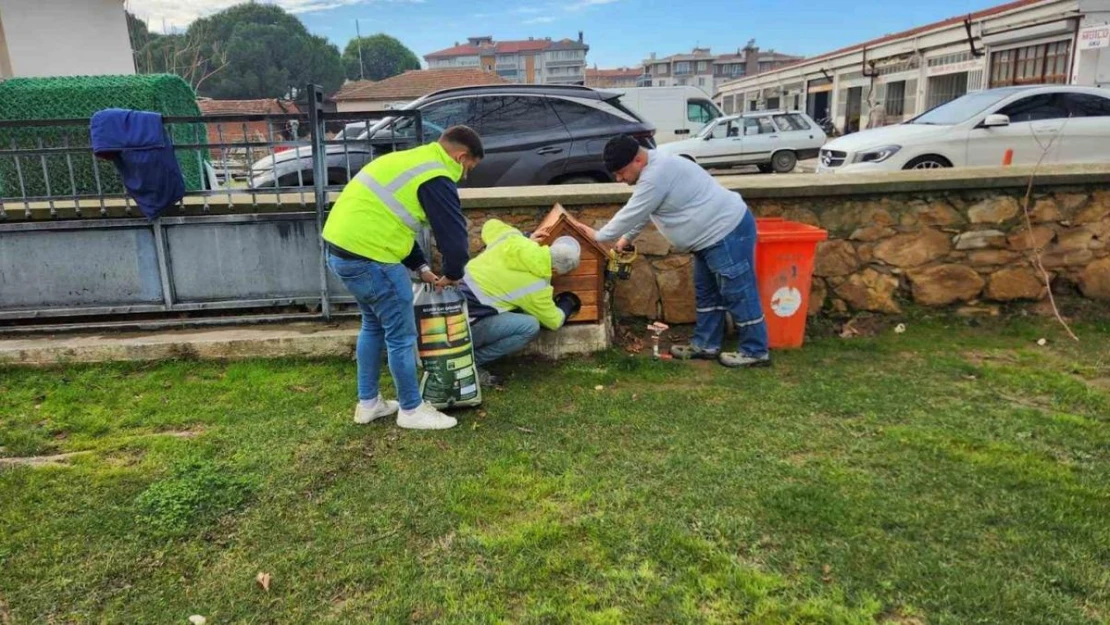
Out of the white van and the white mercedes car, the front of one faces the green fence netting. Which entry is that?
the white mercedes car

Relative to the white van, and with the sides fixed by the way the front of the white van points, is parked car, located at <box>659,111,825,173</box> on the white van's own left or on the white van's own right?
on the white van's own right

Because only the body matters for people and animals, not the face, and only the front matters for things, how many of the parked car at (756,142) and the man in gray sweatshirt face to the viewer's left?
2

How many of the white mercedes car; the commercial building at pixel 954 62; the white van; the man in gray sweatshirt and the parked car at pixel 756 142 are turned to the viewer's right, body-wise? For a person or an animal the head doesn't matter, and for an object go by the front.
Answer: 1

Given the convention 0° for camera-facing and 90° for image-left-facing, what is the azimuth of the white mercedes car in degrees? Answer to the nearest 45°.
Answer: approximately 45°

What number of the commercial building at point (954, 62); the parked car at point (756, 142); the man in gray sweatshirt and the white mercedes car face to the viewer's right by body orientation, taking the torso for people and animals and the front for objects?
0

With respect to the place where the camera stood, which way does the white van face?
facing to the right of the viewer

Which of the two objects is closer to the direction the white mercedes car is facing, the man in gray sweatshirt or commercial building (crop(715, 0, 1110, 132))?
the man in gray sweatshirt

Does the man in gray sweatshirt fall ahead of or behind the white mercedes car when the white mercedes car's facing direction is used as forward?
ahead

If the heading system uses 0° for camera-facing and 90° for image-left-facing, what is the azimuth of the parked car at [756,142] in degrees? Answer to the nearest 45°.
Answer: approximately 90°

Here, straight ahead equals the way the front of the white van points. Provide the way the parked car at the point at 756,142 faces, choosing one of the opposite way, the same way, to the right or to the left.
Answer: the opposite way

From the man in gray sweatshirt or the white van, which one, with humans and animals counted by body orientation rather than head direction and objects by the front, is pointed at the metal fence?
the man in gray sweatshirt

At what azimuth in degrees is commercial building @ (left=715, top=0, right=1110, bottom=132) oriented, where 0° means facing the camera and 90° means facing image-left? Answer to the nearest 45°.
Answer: approximately 45°
